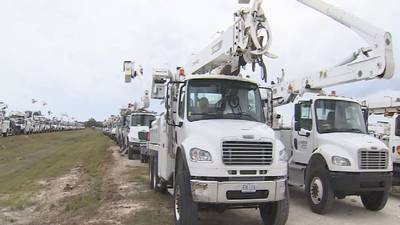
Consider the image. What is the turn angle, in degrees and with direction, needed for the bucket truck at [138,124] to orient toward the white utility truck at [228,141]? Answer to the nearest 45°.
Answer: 0° — it already faces it

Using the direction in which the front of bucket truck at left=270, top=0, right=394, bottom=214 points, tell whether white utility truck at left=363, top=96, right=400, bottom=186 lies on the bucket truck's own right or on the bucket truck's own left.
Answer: on the bucket truck's own left

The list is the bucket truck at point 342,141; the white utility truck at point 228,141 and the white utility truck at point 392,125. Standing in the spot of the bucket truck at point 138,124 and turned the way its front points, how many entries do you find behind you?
0

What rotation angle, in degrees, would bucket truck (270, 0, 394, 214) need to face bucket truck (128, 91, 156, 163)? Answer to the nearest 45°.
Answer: approximately 180°

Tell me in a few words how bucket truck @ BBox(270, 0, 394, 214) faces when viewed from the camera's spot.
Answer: facing the viewer and to the right of the viewer

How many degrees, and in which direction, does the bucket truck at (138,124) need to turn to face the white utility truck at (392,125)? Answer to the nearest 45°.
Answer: approximately 45° to its left

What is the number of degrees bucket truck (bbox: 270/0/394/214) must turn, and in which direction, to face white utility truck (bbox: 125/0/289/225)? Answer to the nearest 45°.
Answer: approximately 90° to its right

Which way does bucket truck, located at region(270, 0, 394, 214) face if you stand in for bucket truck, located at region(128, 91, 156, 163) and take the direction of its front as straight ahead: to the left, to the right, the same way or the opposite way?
the same way

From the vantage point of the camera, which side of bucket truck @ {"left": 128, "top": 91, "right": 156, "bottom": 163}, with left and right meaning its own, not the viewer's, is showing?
front

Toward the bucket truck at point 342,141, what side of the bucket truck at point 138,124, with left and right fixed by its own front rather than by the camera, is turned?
front

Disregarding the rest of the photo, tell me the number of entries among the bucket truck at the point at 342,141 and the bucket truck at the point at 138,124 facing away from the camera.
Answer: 0
